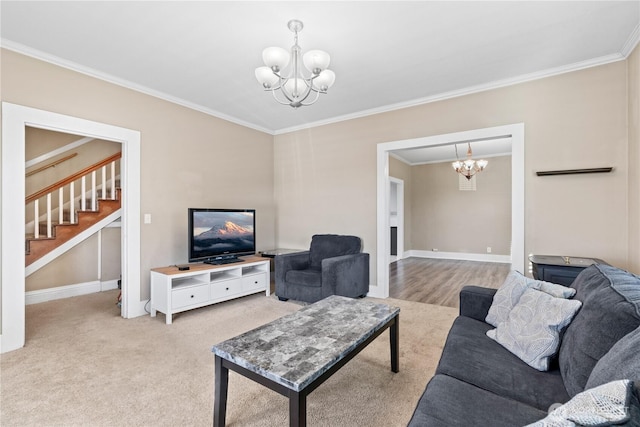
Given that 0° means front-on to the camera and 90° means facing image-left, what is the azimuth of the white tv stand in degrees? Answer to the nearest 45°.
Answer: approximately 315°

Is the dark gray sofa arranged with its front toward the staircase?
yes

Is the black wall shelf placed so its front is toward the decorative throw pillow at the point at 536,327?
yes

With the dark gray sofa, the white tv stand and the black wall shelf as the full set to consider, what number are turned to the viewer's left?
1

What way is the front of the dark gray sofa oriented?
to the viewer's left

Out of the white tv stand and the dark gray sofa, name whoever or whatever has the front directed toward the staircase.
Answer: the dark gray sofa

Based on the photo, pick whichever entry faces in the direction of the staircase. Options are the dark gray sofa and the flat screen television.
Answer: the dark gray sofa

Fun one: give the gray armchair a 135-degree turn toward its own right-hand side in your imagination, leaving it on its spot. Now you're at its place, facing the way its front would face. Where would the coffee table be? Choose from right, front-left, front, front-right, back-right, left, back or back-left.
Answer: back

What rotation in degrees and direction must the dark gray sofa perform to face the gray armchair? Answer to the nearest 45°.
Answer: approximately 45° to its right

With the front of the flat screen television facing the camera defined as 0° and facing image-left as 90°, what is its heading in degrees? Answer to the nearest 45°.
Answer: approximately 315°

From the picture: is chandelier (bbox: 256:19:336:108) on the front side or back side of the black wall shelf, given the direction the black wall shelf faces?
on the front side

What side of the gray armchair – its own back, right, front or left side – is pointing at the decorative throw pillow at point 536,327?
left

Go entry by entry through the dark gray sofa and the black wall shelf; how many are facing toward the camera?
1
